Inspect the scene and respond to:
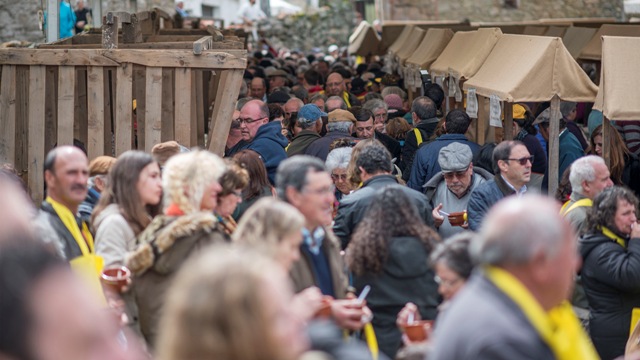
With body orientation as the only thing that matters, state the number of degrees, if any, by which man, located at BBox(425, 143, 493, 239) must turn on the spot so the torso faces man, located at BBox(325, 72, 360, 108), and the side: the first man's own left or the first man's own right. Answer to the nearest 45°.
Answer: approximately 180°

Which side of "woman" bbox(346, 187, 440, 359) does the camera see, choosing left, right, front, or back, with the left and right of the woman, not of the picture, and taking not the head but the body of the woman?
back

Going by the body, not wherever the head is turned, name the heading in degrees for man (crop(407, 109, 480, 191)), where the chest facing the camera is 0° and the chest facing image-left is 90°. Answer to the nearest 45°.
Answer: approximately 180°

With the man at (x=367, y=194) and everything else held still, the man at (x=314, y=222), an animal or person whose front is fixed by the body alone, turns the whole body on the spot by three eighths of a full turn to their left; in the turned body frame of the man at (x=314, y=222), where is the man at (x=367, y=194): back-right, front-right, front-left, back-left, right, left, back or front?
front

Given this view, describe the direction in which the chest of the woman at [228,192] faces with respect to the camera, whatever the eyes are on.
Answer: to the viewer's right

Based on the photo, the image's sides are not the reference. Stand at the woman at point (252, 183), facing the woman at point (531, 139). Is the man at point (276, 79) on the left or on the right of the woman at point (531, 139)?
left
